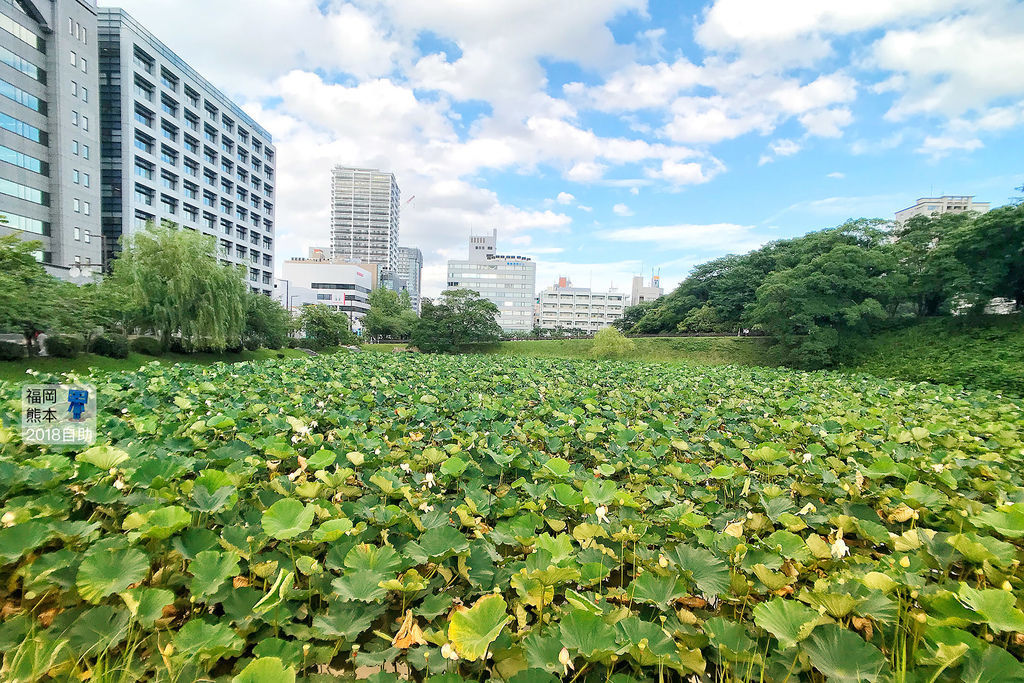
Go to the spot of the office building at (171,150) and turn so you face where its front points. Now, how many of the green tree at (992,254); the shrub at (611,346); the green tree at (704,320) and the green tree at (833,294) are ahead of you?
4

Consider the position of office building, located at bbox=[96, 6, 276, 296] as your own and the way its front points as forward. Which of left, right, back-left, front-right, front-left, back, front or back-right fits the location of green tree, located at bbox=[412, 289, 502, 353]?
front

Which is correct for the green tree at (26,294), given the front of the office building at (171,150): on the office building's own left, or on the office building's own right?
on the office building's own right

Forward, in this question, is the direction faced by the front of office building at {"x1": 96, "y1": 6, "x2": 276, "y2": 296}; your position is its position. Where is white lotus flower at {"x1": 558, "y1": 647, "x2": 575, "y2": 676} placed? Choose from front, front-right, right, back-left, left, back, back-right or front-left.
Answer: front-right

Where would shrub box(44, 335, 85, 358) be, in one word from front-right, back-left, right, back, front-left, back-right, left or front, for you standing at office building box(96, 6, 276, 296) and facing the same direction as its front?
front-right

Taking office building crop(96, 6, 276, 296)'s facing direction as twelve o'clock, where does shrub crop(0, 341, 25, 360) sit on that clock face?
The shrub is roughly at 2 o'clock from the office building.

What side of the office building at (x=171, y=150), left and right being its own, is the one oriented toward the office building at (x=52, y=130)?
right

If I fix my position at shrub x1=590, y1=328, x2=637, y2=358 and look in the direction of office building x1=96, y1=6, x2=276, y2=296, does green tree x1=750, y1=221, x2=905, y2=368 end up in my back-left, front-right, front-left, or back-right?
back-left

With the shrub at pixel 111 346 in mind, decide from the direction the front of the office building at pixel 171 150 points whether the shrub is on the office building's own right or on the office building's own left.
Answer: on the office building's own right

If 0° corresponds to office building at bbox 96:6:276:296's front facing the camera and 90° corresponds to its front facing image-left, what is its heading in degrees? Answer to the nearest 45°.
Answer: approximately 315°

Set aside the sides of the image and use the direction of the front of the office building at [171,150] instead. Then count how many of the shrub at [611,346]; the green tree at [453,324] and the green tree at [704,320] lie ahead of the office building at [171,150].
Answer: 3

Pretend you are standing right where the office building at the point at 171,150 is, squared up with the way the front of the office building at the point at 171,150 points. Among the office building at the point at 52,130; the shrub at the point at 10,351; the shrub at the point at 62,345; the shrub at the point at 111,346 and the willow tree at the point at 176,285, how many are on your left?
0

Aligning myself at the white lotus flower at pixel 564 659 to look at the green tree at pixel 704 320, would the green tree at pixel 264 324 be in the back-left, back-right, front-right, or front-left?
front-left

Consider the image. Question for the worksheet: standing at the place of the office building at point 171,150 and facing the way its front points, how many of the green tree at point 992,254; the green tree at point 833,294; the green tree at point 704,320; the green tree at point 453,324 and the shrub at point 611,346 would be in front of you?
5

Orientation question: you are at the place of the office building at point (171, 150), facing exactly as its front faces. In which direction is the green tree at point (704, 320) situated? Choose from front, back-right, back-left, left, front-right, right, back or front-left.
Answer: front
